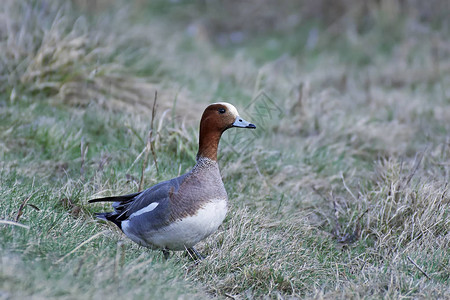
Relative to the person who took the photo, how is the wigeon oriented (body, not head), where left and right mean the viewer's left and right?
facing to the right of the viewer
